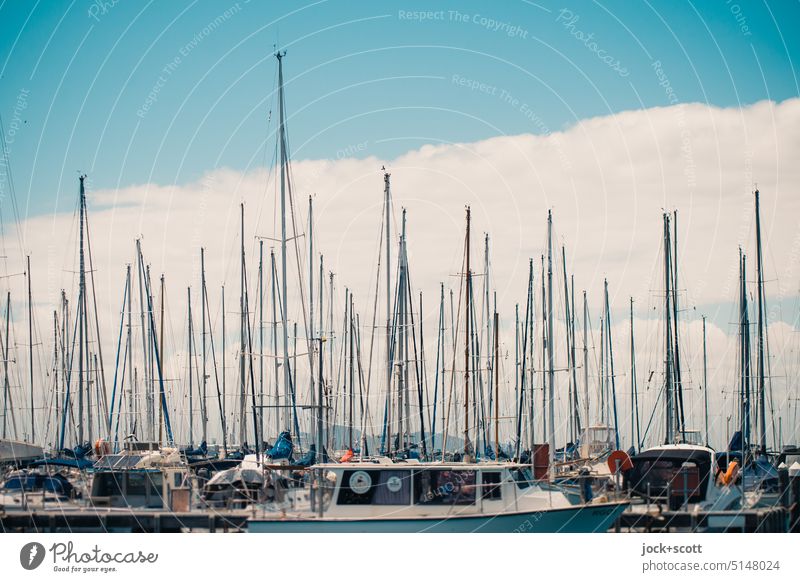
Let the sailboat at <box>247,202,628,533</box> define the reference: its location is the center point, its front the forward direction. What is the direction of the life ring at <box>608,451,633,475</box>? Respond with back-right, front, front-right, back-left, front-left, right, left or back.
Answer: front-left

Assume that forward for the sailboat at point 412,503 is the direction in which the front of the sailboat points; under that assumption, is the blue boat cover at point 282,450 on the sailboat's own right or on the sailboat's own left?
on the sailboat's own left

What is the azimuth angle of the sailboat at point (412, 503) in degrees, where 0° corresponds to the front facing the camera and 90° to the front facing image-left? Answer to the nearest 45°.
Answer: approximately 270°

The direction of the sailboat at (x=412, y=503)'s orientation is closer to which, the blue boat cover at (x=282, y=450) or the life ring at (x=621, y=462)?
the life ring
